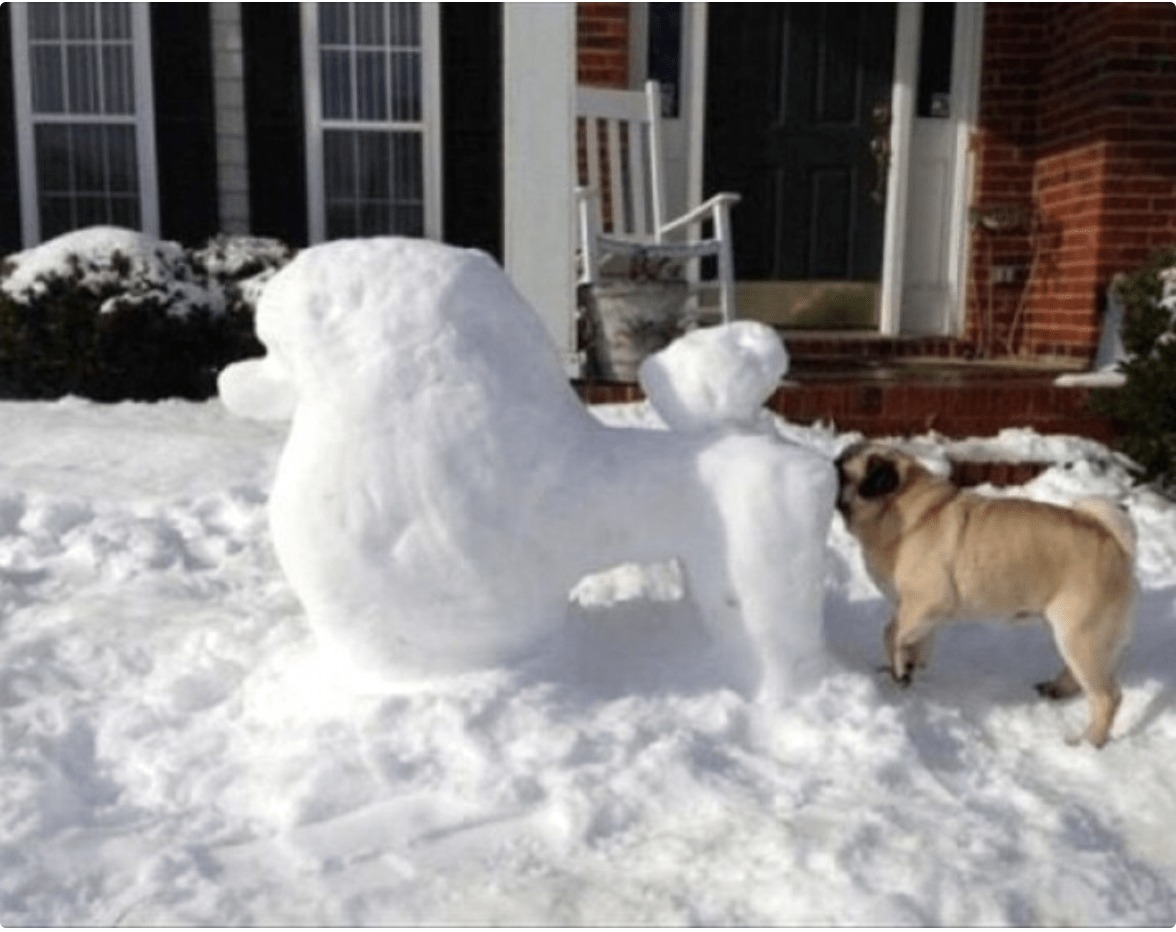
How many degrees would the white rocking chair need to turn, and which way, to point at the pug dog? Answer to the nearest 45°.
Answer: approximately 45° to its right

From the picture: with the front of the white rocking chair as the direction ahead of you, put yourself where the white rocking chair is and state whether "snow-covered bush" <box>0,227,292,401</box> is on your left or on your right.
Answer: on your right

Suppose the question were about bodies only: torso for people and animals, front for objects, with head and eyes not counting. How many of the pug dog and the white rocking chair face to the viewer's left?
1

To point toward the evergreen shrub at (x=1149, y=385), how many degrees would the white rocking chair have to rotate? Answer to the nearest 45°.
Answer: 0° — it already faces it

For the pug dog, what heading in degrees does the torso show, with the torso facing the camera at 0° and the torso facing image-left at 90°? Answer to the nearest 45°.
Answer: approximately 90°

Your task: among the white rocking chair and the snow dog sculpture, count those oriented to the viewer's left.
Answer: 1

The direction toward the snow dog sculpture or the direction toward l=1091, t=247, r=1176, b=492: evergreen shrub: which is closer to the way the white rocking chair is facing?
the evergreen shrub

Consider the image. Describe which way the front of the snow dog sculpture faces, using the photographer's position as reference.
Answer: facing to the left of the viewer

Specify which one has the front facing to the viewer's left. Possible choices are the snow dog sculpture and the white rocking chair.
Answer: the snow dog sculpture

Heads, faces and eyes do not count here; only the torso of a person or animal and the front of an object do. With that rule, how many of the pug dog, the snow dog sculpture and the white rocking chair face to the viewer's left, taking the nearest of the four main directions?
2
